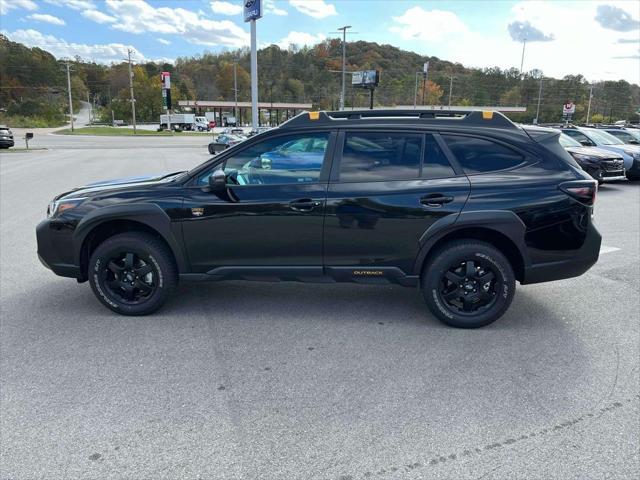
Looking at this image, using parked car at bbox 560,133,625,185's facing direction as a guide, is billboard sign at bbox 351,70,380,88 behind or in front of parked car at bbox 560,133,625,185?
behind

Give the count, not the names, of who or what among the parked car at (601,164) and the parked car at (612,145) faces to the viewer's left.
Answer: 0

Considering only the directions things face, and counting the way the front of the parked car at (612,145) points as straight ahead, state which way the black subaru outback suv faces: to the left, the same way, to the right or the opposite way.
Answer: to the right

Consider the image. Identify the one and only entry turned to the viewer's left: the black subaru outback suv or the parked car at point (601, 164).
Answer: the black subaru outback suv

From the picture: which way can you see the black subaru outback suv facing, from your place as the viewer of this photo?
facing to the left of the viewer

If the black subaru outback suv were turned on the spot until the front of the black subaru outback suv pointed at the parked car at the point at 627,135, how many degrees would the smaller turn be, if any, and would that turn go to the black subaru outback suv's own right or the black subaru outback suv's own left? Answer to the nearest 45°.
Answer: approximately 135° to the black subaru outback suv's own right

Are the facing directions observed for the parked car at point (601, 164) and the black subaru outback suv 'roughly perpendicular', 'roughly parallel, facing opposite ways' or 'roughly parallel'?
roughly perpendicular

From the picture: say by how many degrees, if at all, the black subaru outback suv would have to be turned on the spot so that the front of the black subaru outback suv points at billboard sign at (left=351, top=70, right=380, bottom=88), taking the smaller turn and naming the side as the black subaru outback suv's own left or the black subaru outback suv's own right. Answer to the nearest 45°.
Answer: approximately 90° to the black subaru outback suv's own right

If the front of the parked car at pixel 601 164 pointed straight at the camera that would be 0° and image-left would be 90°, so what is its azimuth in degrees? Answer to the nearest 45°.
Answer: approximately 315°

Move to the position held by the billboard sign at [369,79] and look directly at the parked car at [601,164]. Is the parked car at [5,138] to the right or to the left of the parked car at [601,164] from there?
right

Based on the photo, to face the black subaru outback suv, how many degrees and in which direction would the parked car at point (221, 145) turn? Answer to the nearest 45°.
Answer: approximately 45° to its left

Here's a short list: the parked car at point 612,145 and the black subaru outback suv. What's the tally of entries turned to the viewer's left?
1

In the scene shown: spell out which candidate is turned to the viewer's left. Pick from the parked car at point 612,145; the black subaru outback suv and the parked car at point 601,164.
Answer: the black subaru outback suv
